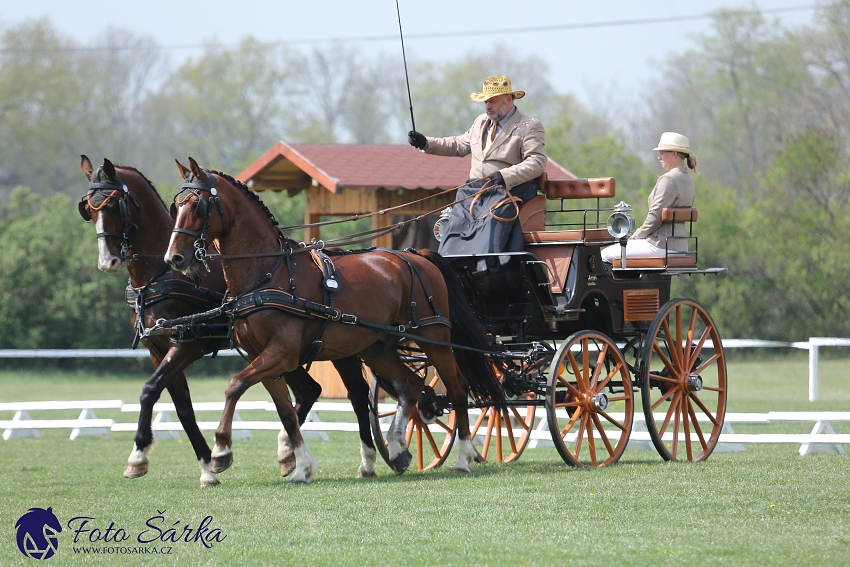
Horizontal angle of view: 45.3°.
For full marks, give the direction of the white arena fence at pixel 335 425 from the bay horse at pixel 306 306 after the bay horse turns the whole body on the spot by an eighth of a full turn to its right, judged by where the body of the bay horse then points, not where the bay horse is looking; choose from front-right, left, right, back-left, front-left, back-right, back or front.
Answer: right

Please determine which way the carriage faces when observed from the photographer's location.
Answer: facing the viewer and to the left of the viewer

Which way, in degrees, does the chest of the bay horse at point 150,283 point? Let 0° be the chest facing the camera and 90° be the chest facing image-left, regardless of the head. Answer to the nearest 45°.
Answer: approximately 45°

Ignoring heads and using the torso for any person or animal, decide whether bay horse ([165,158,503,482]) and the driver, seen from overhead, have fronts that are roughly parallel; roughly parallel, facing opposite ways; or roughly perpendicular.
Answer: roughly parallel

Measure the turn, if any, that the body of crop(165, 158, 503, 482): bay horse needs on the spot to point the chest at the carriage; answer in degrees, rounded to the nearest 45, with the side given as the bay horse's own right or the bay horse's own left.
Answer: approximately 135° to the bay horse's own left

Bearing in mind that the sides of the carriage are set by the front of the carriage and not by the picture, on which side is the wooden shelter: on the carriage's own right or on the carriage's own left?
on the carriage's own right

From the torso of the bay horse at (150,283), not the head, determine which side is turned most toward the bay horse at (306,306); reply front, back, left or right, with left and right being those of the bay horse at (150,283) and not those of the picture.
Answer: left

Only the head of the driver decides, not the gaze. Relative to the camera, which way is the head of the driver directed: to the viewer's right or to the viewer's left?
to the viewer's left

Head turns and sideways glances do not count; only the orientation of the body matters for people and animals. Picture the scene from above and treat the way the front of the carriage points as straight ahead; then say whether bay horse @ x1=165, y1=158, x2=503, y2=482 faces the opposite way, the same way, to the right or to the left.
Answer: the same way

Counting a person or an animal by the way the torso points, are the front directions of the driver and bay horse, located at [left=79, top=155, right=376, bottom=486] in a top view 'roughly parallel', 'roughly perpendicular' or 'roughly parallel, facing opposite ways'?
roughly parallel

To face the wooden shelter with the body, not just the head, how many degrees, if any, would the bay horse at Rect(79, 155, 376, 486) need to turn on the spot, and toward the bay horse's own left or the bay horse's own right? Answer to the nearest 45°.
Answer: approximately 135° to the bay horse's own right

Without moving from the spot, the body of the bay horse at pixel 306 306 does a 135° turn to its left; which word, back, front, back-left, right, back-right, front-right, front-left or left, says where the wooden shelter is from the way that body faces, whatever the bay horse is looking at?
left

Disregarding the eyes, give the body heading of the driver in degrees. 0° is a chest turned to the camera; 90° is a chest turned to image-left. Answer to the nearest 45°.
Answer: approximately 45°
